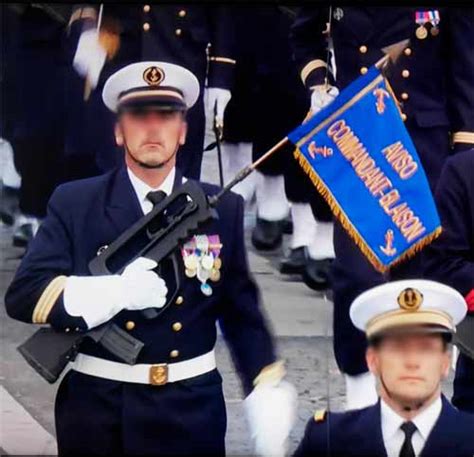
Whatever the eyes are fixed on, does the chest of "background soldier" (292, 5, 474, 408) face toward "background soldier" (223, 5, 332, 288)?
no

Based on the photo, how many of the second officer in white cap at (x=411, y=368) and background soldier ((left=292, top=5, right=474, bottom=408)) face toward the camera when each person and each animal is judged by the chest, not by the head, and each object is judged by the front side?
2

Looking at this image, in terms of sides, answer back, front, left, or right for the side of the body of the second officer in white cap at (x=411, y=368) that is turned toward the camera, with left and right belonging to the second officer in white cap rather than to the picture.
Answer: front

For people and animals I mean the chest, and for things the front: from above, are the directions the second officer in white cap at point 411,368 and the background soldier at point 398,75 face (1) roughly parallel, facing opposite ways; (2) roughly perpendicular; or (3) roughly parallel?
roughly parallel

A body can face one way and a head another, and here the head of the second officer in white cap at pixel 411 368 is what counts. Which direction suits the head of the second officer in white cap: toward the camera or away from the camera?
toward the camera
